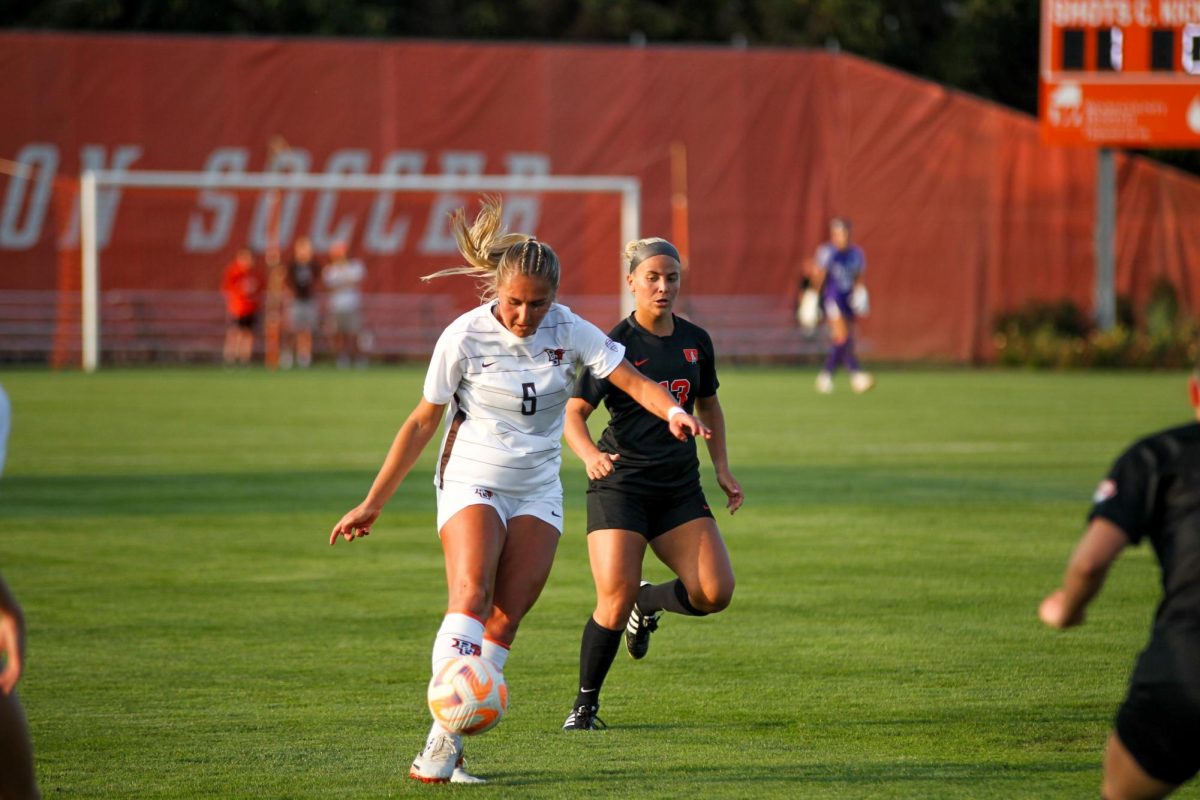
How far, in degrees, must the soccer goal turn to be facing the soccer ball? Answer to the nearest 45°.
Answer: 0° — it already faces it

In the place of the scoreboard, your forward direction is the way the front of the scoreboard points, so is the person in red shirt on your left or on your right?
on your right

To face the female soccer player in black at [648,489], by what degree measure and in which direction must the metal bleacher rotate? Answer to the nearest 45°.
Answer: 0° — it already faces them

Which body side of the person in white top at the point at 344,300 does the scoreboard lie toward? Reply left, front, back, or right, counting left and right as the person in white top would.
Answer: left

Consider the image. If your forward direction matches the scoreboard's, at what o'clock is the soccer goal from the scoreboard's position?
The soccer goal is roughly at 3 o'clock from the scoreboard.

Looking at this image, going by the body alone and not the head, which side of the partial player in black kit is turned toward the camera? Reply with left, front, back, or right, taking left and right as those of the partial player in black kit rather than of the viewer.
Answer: back

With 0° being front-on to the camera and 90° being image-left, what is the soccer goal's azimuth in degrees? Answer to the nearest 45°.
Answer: approximately 0°

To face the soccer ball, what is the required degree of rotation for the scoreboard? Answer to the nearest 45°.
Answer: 0° — it already faces it

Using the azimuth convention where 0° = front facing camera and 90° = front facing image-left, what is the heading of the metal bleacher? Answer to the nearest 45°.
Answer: approximately 0°
